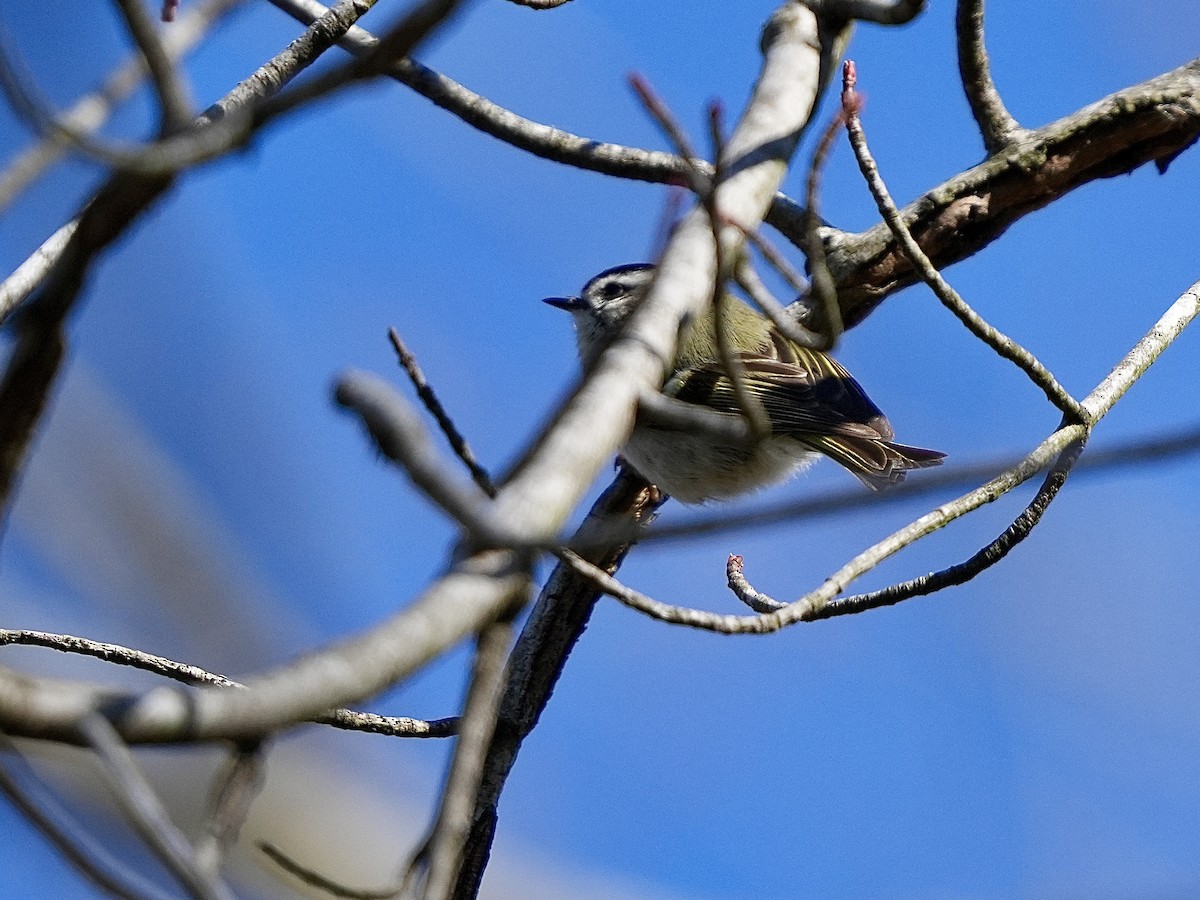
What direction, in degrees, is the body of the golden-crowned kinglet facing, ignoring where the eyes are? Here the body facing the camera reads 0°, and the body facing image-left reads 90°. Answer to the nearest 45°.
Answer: approximately 90°
